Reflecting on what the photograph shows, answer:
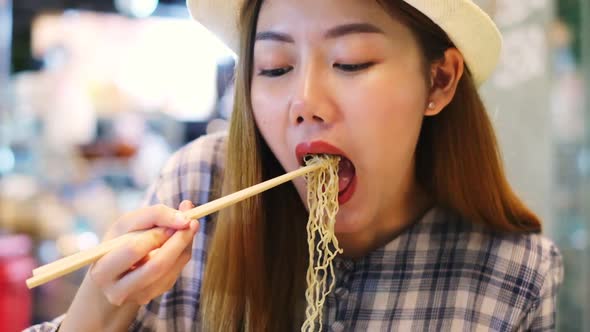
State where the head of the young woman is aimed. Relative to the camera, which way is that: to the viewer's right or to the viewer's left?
to the viewer's left

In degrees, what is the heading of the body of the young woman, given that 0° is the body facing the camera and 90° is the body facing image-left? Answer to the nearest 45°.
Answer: approximately 45°
